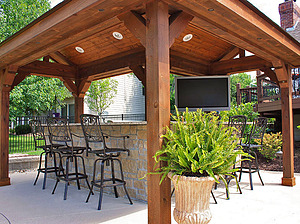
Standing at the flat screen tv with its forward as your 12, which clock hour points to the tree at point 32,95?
The tree is roughly at 4 o'clock from the flat screen tv.

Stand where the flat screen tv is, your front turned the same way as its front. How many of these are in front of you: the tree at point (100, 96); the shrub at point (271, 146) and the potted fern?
1

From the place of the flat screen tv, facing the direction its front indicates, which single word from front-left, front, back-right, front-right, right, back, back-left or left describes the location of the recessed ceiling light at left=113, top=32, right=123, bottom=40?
front-right

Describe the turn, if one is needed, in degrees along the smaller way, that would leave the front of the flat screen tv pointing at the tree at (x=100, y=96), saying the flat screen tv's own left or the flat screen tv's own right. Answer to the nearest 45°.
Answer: approximately 135° to the flat screen tv's own right

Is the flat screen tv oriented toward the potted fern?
yes

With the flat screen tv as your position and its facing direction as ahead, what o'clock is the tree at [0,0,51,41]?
The tree is roughly at 4 o'clock from the flat screen tv.

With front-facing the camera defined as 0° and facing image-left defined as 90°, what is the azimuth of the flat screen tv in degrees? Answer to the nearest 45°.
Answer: approximately 0°

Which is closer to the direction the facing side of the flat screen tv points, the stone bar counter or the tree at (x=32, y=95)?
the stone bar counter

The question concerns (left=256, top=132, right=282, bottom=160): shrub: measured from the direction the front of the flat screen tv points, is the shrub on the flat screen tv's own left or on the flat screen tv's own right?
on the flat screen tv's own left

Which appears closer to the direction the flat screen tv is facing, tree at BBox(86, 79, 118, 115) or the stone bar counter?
the stone bar counter
